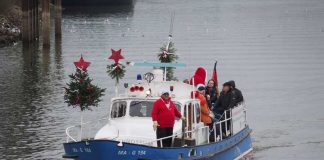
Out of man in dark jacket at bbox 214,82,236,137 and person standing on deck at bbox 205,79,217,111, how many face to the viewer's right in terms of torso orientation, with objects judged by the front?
0

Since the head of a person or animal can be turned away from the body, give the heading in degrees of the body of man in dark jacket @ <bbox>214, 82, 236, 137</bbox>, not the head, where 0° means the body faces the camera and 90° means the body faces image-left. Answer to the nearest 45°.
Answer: approximately 45°

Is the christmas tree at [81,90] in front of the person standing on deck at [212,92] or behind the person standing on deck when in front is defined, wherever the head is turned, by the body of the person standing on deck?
in front

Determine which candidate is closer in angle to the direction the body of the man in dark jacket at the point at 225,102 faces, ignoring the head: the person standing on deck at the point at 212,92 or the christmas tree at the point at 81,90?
the christmas tree

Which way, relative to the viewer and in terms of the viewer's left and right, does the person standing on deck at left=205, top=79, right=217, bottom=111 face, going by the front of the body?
facing the viewer and to the left of the viewer

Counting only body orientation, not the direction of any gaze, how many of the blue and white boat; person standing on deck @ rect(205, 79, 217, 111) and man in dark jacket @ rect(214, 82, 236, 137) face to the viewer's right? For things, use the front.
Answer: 0

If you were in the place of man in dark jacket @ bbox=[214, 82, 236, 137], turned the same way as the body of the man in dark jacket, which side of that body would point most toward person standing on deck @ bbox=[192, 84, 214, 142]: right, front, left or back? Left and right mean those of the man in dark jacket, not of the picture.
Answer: front

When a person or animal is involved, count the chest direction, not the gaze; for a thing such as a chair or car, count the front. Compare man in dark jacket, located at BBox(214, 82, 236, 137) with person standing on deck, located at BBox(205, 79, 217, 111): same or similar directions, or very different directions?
same or similar directions

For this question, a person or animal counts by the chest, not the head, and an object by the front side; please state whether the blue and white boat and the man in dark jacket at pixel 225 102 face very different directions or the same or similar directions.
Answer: same or similar directions

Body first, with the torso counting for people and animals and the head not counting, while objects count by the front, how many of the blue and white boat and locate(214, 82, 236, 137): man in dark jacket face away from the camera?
0

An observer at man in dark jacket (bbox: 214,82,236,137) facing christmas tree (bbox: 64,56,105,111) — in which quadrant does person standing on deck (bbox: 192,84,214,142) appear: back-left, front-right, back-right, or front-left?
front-left
